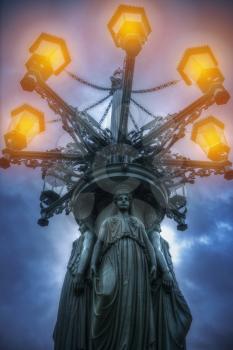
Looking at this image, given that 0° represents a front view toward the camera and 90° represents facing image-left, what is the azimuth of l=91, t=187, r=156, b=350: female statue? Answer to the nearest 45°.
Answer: approximately 0°

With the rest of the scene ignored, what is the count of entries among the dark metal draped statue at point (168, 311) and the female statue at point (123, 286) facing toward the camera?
1

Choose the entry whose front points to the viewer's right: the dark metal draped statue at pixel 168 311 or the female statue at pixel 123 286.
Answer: the dark metal draped statue

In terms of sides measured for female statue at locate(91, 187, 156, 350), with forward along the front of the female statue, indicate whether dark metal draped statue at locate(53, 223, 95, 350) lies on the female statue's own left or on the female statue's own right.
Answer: on the female statue's own right

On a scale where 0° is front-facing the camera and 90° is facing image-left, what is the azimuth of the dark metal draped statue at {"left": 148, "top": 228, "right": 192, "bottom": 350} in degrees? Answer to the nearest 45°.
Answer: approximately 270°

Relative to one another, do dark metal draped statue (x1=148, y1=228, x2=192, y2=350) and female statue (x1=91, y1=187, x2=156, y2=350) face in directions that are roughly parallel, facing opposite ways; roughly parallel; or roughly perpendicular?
roughly perpendicular

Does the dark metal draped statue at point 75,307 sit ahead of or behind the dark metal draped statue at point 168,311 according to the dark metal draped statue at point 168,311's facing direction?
behind
